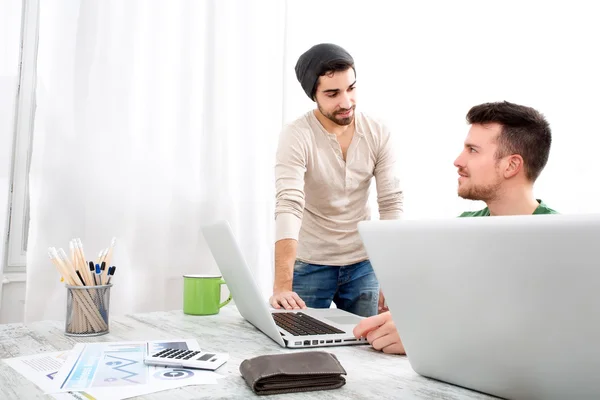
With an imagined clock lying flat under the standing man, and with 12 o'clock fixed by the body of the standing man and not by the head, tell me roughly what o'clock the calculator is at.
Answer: The calculator is roughly at 2 o'clock from the standing man.

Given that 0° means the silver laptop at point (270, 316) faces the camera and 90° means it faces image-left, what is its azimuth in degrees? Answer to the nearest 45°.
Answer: approximately 225°

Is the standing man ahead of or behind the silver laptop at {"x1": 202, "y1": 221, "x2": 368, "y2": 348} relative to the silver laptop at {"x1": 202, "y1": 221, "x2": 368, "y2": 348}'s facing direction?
ahead

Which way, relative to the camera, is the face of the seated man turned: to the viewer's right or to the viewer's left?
to the viewer's left

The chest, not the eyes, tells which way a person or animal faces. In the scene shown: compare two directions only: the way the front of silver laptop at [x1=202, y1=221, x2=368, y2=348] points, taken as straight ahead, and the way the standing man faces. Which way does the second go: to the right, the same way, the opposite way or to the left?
to the right

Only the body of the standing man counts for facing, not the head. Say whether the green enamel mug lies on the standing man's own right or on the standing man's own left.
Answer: on the standing man's own right

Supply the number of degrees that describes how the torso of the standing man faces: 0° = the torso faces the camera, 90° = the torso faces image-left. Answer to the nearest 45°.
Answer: approximately 315°

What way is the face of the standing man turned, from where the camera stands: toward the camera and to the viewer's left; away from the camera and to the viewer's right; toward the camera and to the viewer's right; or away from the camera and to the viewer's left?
toward the camera and to the viewer's right

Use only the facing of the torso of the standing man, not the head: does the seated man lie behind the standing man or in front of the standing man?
in front

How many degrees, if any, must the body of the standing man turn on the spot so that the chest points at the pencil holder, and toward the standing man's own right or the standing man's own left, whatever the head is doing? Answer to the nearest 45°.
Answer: approximately 90° to the standing man's own right

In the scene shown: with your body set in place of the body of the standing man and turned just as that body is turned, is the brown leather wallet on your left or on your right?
on your right
